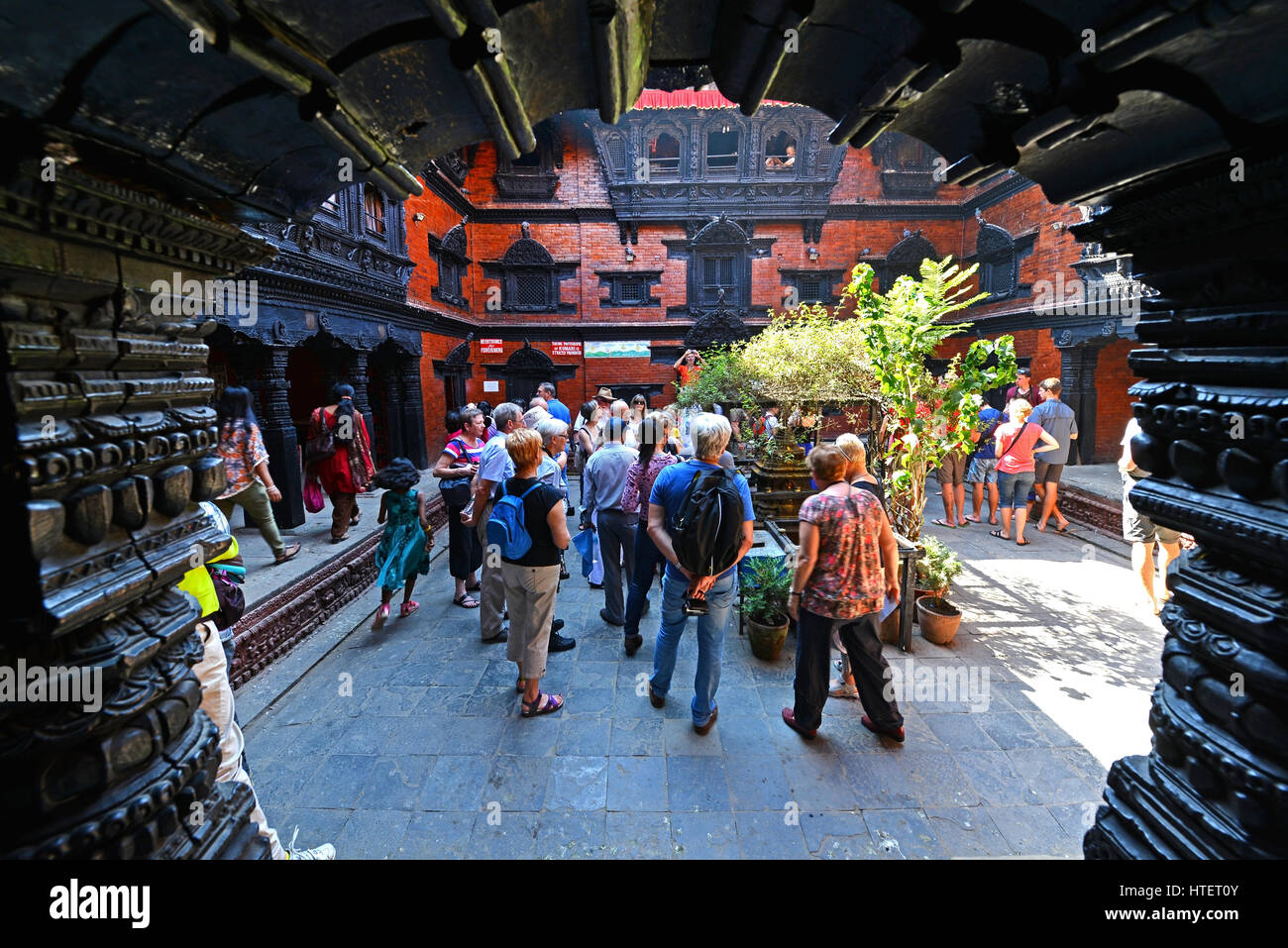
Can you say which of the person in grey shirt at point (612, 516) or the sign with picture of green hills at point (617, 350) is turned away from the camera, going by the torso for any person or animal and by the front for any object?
the person in grey shirt

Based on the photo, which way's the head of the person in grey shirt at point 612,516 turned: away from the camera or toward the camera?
away from the camera

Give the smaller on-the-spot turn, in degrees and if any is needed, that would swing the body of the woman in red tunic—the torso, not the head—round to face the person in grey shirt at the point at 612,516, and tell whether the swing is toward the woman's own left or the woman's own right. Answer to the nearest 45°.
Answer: approximately 135° to the woman's own right

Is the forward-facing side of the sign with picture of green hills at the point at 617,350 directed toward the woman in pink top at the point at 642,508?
yes

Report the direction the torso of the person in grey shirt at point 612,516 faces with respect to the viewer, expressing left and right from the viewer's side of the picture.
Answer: facing away from the viewer

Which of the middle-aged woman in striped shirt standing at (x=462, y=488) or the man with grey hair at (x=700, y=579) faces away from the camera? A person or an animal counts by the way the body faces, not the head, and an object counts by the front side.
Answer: the man with grey hair

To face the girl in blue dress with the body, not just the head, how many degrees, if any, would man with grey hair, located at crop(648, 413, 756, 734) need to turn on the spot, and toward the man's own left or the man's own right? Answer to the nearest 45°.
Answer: approximately 45° to the man's own left

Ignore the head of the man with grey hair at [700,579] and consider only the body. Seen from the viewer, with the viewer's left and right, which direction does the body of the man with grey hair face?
facing away from the viewer

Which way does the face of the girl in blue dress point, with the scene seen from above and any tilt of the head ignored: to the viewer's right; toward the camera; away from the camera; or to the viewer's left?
away from the camera

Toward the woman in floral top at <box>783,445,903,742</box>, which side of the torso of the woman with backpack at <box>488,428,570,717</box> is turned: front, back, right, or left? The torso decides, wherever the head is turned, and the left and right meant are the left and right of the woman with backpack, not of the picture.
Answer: right
